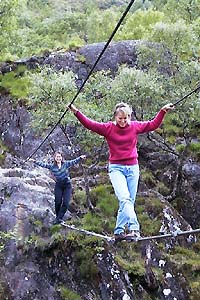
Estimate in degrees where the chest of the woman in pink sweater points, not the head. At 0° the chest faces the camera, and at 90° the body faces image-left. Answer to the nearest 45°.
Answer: approximately 0°

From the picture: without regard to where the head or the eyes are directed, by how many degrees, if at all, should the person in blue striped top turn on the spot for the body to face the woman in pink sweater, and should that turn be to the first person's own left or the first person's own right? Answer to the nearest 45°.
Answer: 0° — they already face them

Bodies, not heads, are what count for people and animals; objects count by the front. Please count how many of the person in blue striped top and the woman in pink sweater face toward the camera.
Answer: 2

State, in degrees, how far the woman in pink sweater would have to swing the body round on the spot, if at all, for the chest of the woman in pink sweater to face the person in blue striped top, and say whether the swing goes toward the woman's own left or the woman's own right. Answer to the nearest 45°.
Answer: approximately 180°

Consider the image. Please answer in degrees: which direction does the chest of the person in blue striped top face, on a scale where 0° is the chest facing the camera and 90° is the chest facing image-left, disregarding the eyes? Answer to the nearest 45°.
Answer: approximately 0°
